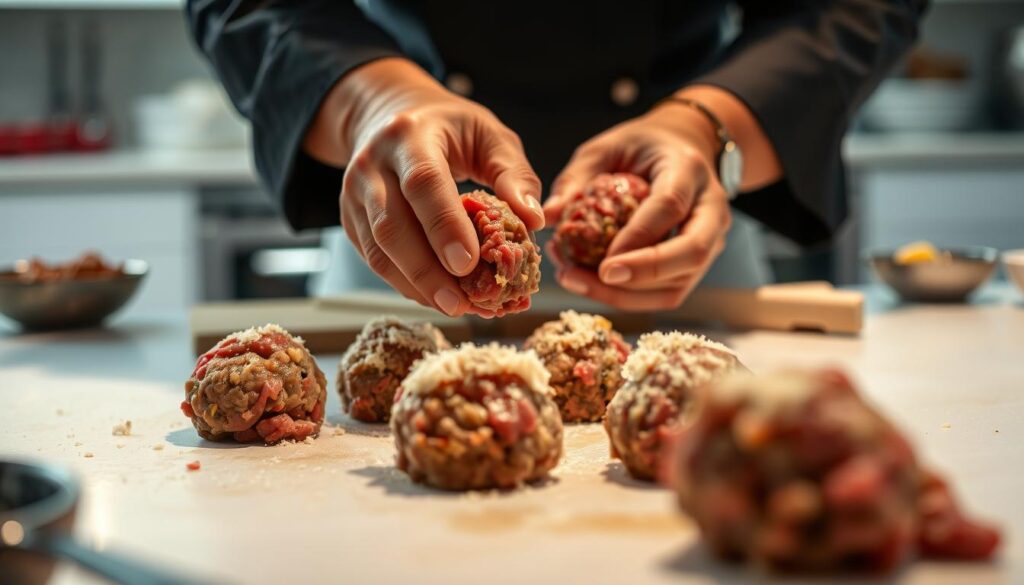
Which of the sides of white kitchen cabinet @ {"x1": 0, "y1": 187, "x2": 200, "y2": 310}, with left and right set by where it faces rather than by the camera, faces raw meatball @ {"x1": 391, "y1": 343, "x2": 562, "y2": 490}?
front

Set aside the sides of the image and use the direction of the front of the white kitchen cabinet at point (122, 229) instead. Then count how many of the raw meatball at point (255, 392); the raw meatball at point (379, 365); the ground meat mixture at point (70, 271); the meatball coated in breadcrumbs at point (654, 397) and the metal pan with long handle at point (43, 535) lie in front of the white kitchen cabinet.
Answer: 5

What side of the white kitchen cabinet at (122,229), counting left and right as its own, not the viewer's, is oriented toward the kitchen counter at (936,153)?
left

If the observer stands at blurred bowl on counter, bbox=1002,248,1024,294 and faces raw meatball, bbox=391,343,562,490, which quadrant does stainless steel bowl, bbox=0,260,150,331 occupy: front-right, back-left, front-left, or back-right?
front-right

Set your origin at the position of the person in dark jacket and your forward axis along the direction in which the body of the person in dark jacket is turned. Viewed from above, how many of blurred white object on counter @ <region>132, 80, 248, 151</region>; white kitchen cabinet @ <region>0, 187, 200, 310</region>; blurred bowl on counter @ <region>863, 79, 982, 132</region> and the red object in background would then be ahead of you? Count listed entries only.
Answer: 0

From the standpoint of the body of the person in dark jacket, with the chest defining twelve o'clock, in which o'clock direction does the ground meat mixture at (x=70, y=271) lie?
The ground meat mixture is roughly at 3 o'clock from the person in dark jacket.

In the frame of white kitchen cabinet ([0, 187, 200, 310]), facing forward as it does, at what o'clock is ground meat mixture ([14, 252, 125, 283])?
The ground meat mixture is roughly at 12 o'clock from the white kitchen cabinet.

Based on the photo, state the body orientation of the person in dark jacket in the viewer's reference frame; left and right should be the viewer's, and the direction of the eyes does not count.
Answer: facing the viewer

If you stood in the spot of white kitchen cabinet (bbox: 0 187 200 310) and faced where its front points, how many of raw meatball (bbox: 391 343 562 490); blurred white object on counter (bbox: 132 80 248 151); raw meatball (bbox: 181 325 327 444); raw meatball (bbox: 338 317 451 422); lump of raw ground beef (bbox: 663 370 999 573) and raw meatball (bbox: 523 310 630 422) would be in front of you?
5

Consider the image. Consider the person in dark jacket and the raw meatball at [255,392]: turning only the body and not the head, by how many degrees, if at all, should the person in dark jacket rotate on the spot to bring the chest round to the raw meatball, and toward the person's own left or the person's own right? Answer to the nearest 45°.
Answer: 0° — they already face it

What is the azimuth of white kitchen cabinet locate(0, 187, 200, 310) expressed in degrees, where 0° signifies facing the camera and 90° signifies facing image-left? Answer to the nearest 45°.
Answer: approximately 0°

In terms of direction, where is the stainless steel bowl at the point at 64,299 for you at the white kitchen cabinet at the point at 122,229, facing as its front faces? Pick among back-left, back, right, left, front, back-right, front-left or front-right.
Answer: front

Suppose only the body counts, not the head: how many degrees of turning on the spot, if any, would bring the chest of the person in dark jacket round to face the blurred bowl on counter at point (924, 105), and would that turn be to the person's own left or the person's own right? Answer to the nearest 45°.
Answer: approximately 135° to the person's own left

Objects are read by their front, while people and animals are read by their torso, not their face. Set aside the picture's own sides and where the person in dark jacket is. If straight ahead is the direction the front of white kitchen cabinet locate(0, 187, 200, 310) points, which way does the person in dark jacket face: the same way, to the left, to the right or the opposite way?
the same way

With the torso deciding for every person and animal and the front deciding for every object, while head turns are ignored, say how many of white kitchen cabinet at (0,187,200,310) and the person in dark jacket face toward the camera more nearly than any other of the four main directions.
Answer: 2

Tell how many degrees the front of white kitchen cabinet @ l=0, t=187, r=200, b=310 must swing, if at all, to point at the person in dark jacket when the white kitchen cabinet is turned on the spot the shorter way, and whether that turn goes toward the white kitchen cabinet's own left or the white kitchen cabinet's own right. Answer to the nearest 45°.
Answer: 0° — it already faces them

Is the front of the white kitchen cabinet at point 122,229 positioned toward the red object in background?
no

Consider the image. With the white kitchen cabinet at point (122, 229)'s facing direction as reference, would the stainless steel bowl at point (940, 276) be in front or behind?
in front

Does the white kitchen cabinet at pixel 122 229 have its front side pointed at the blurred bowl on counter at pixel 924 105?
no

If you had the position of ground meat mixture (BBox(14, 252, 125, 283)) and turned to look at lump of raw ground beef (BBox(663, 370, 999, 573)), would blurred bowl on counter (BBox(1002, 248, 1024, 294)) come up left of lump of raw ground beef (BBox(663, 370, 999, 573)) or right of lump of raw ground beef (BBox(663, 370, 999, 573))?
left

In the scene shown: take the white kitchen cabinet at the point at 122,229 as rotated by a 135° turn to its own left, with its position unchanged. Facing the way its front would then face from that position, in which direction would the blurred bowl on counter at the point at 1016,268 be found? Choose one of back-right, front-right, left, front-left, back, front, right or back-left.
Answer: right
